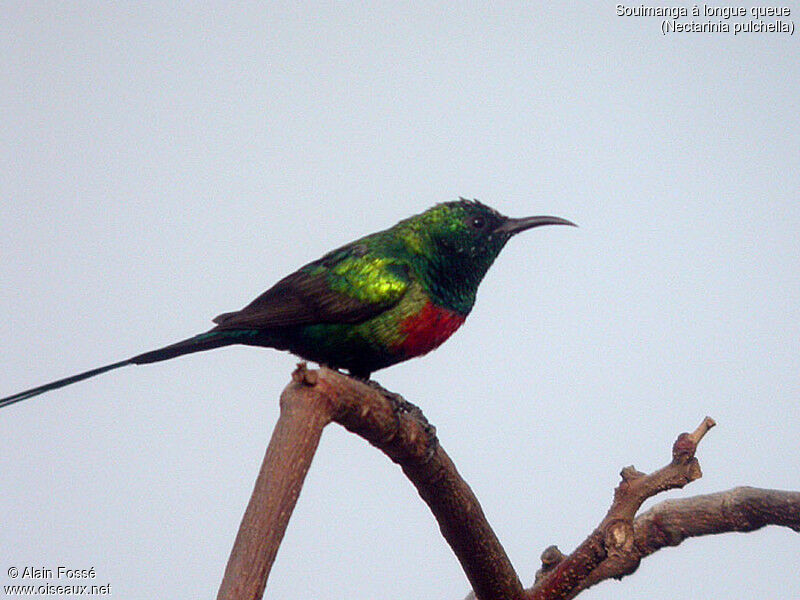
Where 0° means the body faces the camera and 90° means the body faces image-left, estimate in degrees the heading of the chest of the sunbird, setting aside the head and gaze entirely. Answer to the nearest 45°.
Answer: approximately 270°
